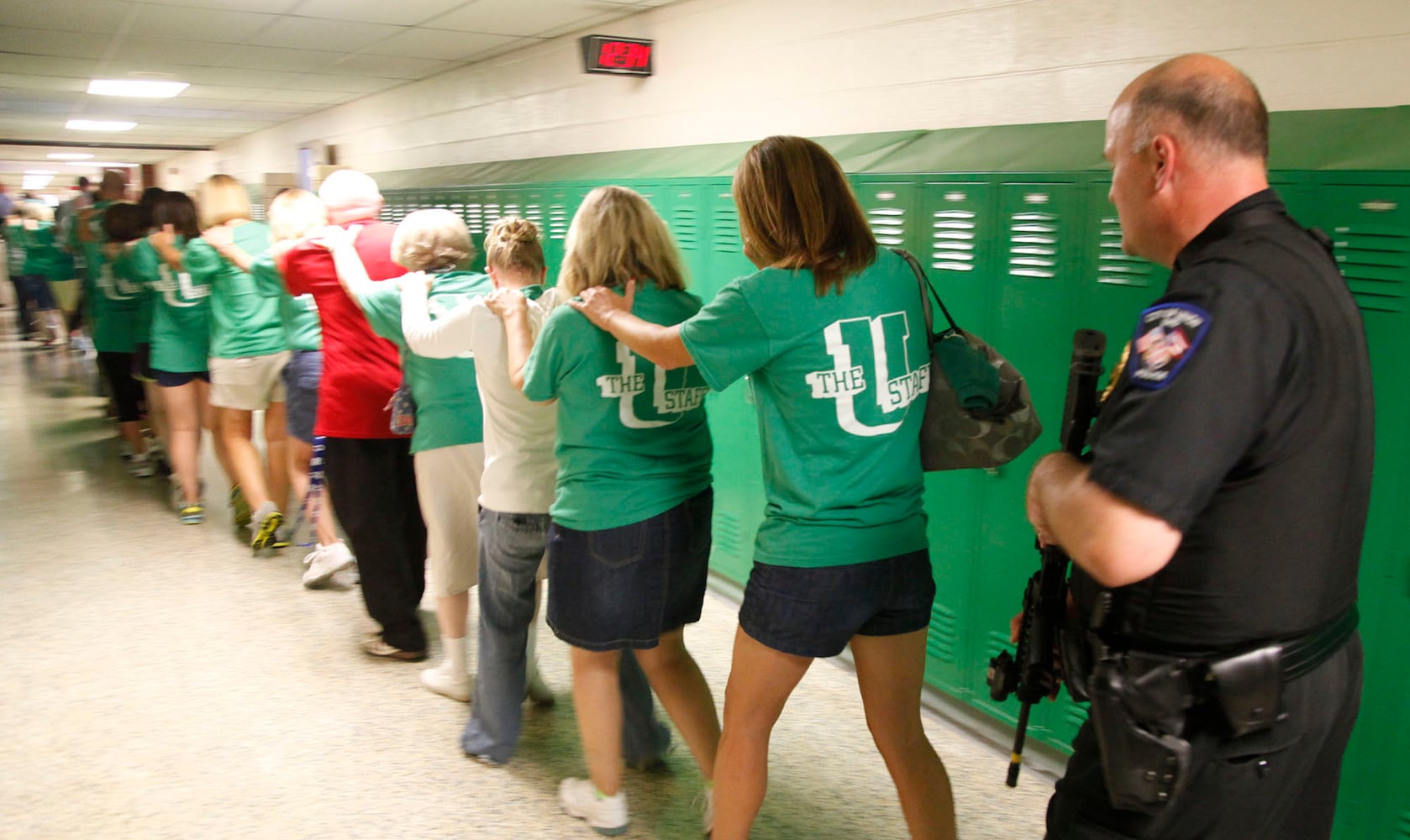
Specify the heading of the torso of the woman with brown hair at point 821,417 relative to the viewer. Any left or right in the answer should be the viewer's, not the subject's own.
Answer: facing away from the viewer and to the left of the viewer

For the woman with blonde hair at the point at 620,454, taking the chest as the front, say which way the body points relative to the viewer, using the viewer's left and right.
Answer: facing away from the viewer and to the left of the viewer

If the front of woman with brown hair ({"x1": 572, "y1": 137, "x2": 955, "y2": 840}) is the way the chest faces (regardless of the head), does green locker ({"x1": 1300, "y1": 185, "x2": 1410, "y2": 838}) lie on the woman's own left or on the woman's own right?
on the woman's own right

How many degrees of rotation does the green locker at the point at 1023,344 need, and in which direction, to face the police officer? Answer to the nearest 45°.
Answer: approximately 45° to its left

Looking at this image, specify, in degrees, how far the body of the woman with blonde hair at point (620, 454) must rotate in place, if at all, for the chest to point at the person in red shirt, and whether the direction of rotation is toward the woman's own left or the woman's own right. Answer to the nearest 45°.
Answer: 0° — they already face them

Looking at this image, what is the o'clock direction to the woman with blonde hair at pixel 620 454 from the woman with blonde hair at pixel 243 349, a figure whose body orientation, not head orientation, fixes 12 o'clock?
the woman with blonde hair at pixel 620 454 is roughly at 7 o'clock from the woman with blonde hair at pixel 243 349.

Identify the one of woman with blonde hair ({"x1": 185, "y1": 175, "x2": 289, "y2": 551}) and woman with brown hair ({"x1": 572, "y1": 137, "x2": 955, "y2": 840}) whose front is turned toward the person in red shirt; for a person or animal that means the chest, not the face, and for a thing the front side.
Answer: the woman with brown hair

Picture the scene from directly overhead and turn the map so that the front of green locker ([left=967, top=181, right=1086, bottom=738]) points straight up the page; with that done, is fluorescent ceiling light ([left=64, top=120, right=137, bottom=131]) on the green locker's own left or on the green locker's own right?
on the green locker's own right

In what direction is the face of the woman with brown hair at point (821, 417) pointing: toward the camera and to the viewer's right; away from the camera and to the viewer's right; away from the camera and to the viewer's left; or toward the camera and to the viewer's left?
away from the camera and to the viewer's left

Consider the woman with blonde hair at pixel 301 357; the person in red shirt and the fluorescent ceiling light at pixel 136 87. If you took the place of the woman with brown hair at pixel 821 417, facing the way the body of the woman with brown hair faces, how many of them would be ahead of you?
3

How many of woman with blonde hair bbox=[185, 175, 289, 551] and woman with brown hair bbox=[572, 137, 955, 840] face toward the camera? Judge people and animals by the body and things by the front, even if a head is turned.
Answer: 0

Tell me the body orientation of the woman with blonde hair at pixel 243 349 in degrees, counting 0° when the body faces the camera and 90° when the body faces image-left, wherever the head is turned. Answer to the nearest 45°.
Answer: approximately 135°

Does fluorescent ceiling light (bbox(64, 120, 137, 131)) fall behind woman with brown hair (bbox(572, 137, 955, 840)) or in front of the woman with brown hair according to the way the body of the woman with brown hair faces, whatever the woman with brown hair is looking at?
in front
